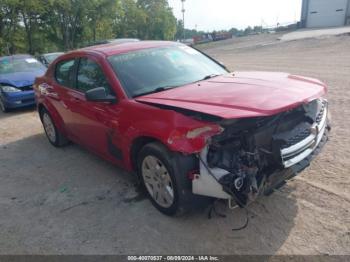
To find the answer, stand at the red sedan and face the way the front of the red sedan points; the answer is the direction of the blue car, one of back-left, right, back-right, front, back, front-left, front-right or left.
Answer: back

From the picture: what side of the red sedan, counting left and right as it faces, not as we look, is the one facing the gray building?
left

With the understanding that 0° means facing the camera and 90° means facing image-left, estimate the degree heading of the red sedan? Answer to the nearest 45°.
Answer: approximately 315°
